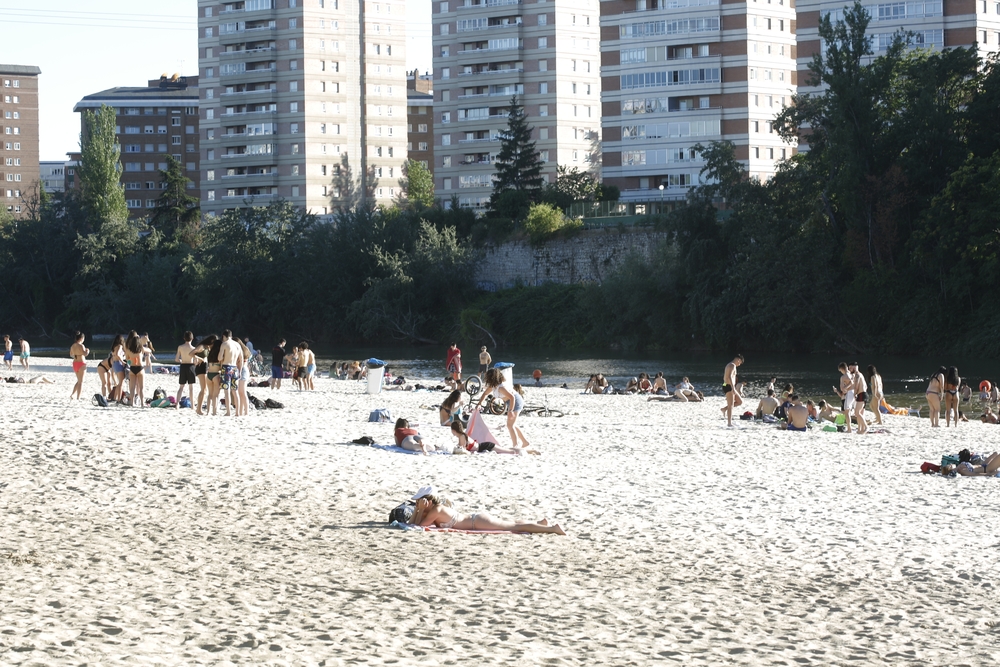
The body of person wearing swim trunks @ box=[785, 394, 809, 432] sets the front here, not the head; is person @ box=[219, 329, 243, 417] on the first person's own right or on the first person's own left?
on the first person's own left

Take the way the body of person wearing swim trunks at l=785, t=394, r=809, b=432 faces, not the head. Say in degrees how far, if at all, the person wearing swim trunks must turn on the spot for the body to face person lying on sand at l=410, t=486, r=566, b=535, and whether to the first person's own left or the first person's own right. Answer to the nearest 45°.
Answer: approximately 180°

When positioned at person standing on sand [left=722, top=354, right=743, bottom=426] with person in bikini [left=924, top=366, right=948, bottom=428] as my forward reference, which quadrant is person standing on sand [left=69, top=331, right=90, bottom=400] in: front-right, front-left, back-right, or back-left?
back-left

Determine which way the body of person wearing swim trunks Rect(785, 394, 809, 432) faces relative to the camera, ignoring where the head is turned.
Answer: away from the camera

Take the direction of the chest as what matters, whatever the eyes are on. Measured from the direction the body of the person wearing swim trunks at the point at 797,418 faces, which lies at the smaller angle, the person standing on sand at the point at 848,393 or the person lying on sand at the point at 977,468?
the person standing on sand

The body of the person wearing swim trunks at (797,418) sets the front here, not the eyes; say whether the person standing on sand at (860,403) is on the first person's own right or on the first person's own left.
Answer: on the first person's own right

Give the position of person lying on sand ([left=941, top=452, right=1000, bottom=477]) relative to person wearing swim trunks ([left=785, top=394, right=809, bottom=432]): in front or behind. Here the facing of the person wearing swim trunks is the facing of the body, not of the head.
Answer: behind

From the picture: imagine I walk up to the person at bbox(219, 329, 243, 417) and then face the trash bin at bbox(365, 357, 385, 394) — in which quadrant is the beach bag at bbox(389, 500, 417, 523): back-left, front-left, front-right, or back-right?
back-right

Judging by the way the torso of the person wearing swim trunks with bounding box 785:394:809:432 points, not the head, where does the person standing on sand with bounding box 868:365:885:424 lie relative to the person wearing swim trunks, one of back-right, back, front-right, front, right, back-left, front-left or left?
front-right

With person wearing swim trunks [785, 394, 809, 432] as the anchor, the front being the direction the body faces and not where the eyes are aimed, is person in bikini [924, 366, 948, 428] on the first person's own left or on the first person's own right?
on the first person's own right

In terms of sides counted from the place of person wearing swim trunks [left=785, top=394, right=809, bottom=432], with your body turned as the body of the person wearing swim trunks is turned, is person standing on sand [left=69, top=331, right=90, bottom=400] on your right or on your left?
on your left
